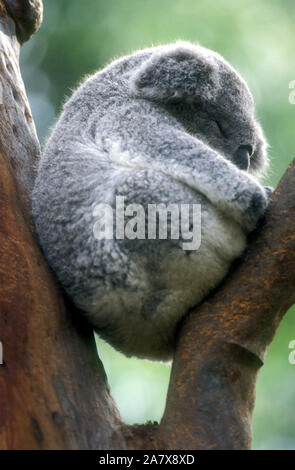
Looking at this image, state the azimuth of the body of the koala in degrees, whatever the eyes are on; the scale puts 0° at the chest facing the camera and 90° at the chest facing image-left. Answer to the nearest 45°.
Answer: approximately 270°
